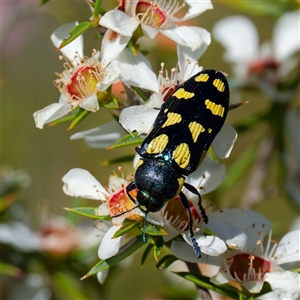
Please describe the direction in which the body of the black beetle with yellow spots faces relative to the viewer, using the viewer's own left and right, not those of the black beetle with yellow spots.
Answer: facing the viewer and to the left of the viewer

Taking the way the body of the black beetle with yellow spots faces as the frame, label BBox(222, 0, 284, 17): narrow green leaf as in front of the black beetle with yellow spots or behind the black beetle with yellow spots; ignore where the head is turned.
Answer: behind

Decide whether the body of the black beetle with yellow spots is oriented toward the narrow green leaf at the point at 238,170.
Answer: no

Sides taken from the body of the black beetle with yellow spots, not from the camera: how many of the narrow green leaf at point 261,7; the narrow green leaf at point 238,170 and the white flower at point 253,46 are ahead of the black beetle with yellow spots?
0
